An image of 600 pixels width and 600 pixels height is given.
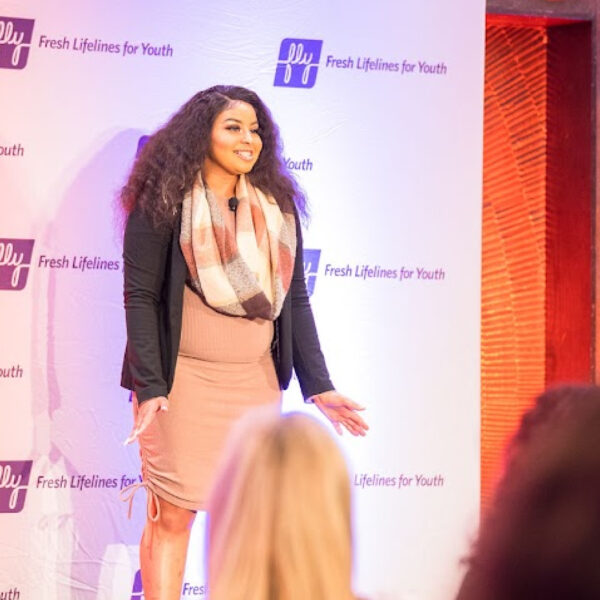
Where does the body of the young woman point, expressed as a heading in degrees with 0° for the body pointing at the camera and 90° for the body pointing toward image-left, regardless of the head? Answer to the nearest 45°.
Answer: approximately 315°
